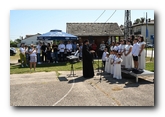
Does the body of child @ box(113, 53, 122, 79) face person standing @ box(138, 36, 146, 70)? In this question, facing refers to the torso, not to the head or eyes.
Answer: no

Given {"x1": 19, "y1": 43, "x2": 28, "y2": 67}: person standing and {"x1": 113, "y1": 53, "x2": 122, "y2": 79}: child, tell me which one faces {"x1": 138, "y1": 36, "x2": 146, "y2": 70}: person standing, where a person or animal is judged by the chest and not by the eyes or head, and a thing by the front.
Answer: {"x1": 19, "y1": 43, "x2": 28, "y2": 67}: person standing

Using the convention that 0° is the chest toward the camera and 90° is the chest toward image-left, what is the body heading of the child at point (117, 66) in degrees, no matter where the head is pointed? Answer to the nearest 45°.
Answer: approximately 45°

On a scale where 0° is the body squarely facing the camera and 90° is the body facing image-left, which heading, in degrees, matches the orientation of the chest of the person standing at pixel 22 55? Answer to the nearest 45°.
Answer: approximately 315°

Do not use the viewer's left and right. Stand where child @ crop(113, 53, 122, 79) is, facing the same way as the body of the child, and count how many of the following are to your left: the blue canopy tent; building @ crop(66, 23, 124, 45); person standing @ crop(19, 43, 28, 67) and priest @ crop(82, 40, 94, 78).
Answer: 0

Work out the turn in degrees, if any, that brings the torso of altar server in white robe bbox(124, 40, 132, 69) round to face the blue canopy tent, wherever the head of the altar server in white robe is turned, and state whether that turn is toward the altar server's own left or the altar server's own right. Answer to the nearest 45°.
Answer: approximately 90° to the altar server's own right

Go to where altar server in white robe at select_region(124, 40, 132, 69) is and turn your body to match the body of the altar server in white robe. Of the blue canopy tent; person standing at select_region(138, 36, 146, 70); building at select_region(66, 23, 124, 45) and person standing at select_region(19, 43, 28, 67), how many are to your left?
1

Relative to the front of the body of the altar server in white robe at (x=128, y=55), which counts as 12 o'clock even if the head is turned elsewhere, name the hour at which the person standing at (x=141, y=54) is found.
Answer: The person standing is roughly at 9 o'clock from the altar server in white robe.

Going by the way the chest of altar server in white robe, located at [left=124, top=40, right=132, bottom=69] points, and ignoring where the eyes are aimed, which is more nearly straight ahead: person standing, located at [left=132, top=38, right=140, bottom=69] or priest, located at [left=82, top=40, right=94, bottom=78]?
the priest

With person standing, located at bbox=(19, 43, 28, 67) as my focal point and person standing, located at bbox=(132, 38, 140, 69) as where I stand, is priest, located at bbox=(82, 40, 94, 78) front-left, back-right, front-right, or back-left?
front-left

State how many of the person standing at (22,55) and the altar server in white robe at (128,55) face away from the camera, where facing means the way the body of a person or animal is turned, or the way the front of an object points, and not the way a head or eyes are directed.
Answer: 0

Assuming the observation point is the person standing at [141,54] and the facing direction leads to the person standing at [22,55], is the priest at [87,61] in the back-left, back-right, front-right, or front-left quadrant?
front-left

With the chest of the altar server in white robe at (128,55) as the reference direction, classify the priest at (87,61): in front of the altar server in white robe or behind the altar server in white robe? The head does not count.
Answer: in front

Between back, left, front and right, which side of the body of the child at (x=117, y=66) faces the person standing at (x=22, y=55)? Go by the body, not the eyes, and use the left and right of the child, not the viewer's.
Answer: right

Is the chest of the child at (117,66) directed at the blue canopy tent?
no

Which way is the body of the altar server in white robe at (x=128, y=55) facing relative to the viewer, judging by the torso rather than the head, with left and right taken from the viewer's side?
facing the viewer and to the left of the viewer

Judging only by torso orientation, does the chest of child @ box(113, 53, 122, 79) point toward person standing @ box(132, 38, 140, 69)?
no

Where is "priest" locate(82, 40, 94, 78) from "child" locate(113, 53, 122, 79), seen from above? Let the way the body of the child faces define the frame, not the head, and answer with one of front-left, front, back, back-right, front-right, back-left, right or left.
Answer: front-right

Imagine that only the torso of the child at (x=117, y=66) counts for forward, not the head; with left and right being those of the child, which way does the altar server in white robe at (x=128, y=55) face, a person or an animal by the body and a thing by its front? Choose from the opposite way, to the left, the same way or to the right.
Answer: the same way

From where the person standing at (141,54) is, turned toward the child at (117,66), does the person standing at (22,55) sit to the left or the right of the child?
right
